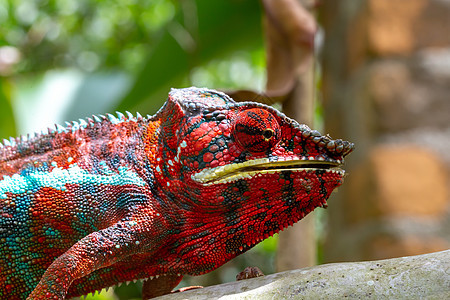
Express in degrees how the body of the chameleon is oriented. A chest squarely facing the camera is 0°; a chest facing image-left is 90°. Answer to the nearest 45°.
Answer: approximately 270°

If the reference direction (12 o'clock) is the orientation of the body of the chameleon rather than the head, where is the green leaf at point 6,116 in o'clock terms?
The green leaf is roughly at 8 o'clock from the chameleon.

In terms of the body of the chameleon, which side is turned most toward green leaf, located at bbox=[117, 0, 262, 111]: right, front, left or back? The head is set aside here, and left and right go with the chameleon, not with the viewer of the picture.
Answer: left
